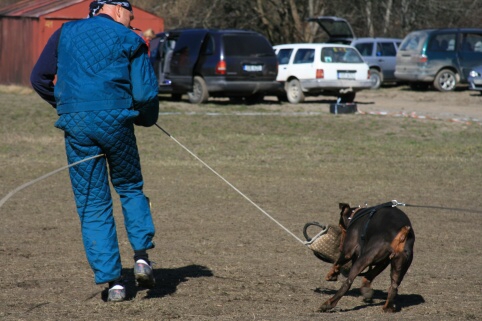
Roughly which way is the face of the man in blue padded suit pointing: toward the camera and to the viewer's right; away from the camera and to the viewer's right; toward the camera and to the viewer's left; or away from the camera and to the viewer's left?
away from the camera and to the viewer's right

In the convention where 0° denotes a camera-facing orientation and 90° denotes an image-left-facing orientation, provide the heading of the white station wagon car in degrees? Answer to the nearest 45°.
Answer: approximately 135°

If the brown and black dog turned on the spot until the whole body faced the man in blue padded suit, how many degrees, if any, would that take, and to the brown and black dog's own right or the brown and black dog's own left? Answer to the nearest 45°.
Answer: approximately 45° to the brown and black dog's own left

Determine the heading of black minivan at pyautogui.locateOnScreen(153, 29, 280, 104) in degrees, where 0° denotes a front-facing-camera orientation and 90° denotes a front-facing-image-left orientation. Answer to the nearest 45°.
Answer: approximately 135°

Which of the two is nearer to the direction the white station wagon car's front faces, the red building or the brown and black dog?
the red building

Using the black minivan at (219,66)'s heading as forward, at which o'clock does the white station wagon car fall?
The white station wagon car is roughly at 4 o'clock from the black minivan.
